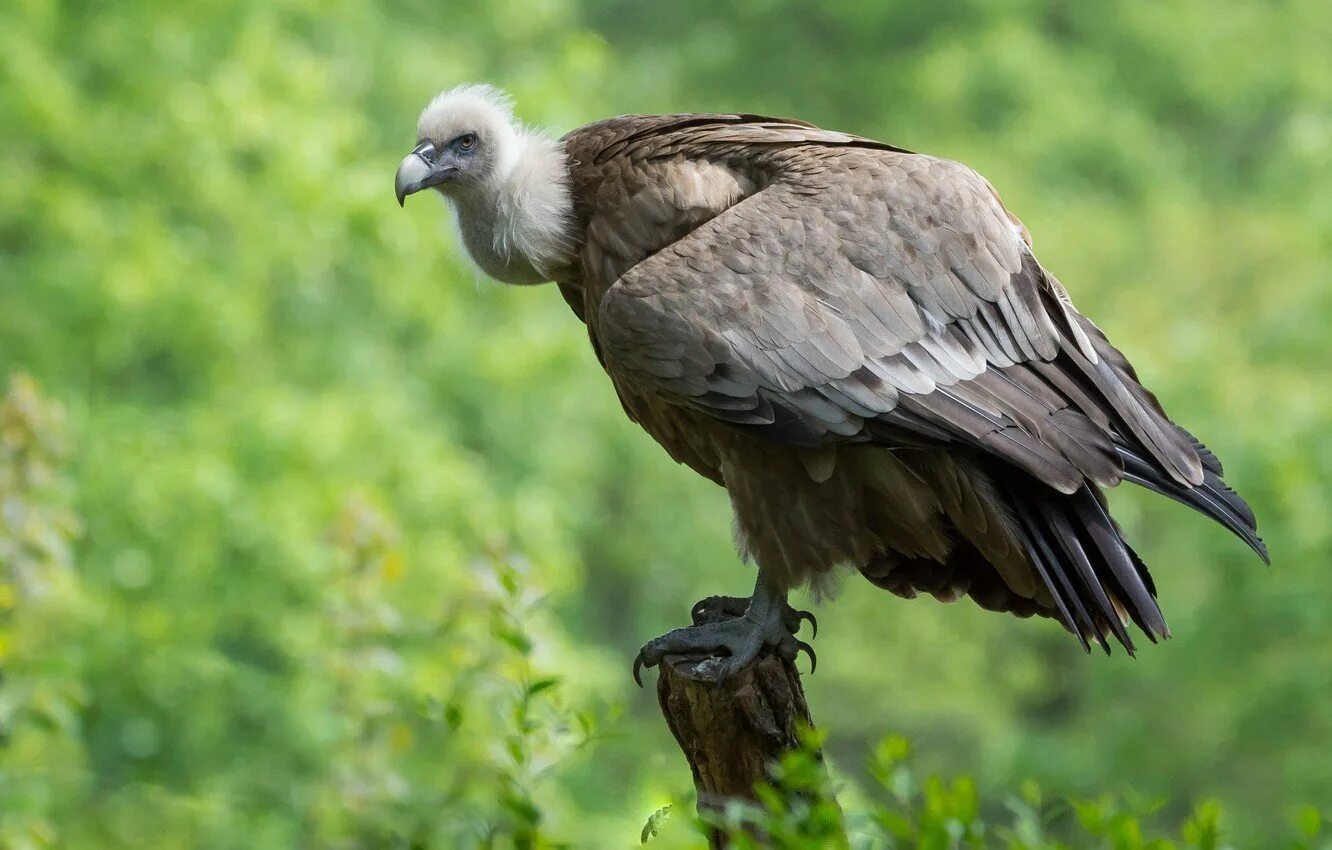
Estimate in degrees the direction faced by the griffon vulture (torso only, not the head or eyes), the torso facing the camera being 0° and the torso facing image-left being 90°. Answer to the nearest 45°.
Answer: approximately 90°
